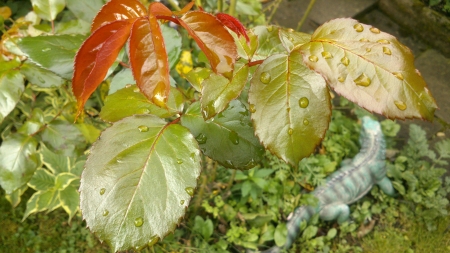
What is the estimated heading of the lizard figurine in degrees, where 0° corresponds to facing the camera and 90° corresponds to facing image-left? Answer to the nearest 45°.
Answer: approximately 225°
